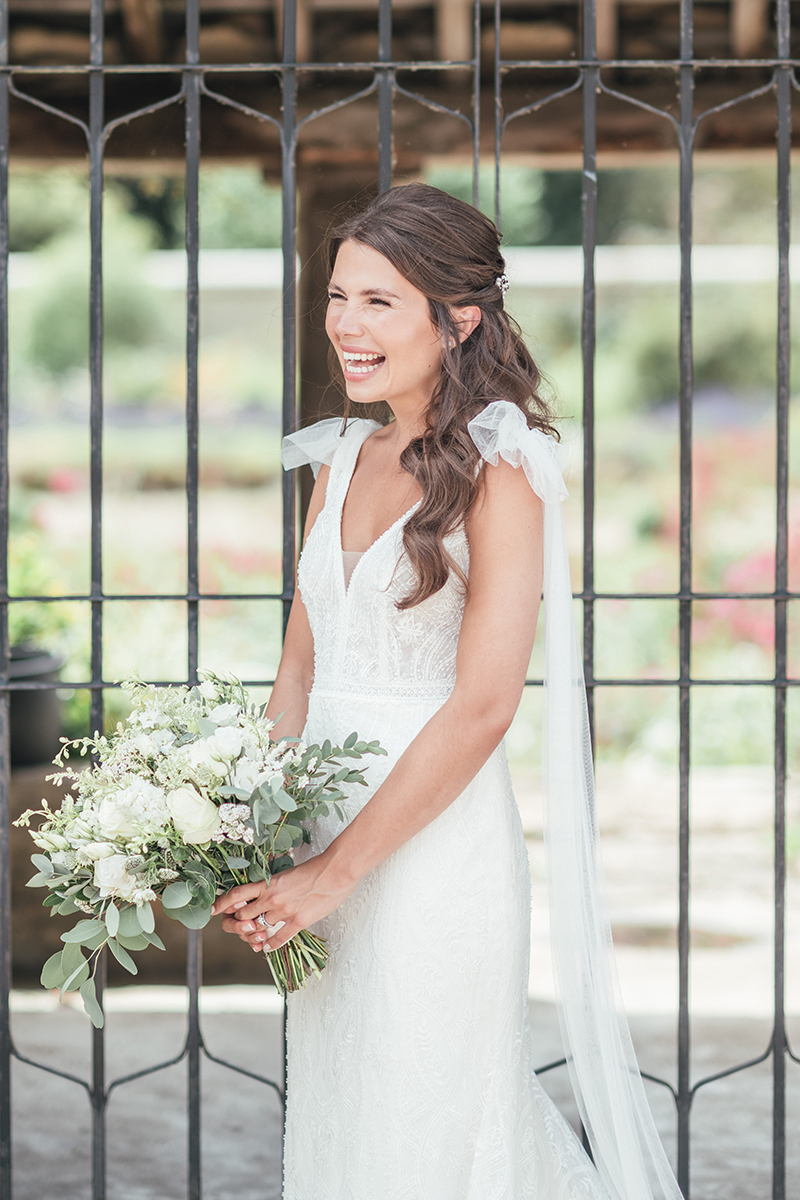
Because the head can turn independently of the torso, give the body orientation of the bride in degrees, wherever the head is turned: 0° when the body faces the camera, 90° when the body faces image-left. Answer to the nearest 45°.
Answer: approximately 45°

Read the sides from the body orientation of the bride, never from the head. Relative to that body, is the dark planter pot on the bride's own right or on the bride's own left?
on the bride's own right
